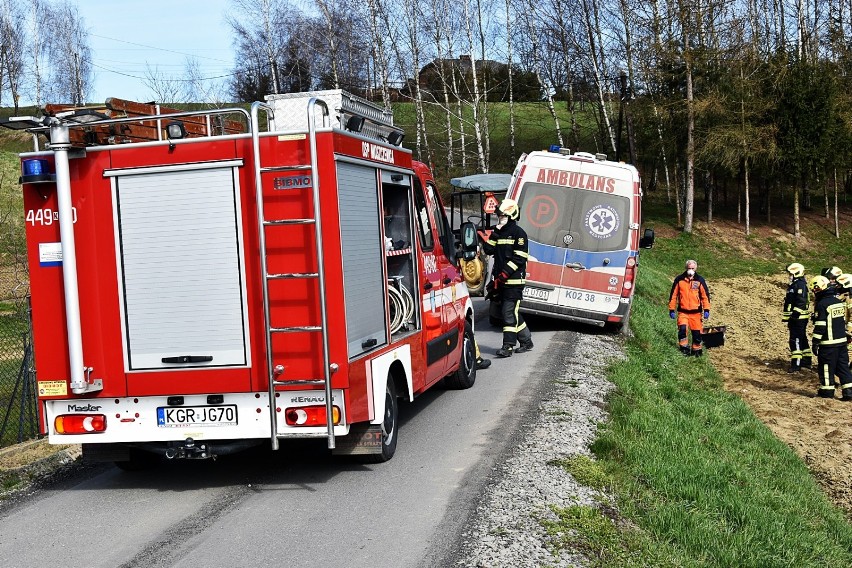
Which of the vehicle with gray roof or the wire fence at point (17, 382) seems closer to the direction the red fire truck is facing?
the vehicle with gray roof

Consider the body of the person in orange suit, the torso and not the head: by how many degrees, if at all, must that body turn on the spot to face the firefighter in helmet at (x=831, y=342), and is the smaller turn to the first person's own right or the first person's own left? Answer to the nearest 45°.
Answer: approximately 90° to the first person's own left

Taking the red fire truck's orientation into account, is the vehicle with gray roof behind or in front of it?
in front

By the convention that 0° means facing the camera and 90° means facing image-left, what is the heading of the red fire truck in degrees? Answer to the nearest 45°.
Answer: approximately 225°

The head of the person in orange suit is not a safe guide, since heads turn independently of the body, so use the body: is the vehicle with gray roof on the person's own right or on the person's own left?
on the person's own right
